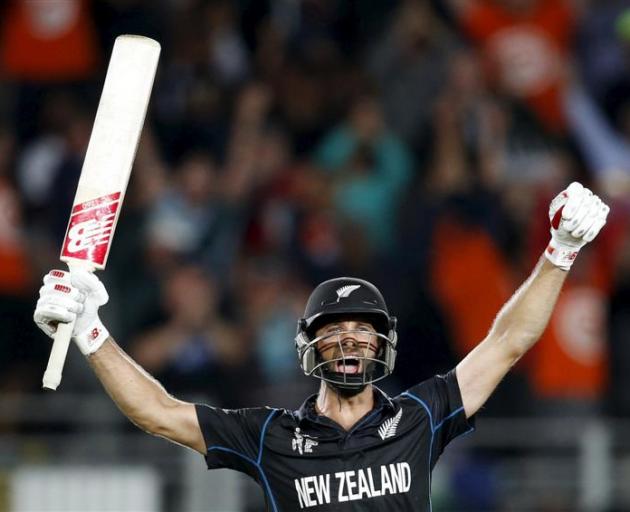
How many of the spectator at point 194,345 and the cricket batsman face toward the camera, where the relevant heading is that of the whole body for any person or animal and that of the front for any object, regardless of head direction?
2

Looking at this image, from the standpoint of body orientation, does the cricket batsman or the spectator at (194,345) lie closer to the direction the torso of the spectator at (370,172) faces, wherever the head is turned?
the cricket batsman

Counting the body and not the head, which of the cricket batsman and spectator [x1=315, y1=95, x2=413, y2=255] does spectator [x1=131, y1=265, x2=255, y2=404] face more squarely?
the cricket batsman

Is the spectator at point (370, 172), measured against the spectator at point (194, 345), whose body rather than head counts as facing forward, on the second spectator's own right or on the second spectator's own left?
on the second spectator's own left

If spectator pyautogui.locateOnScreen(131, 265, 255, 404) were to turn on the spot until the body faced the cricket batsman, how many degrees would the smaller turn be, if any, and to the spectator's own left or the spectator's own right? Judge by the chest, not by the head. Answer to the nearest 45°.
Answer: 0° — they already face them

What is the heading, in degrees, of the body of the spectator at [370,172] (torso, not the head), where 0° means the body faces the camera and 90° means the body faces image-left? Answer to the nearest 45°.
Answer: approximately 0°

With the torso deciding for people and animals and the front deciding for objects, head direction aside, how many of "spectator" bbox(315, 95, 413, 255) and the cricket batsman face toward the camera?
2

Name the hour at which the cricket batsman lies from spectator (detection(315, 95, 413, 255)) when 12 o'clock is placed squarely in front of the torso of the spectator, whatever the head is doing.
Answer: The cricket batsman is roughly at 12 o'clock from the spectator.

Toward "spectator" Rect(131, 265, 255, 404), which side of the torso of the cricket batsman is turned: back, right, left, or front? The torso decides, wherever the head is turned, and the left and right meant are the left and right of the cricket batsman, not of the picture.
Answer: back

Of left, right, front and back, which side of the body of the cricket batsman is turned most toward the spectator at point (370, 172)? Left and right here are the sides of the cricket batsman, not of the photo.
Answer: back
